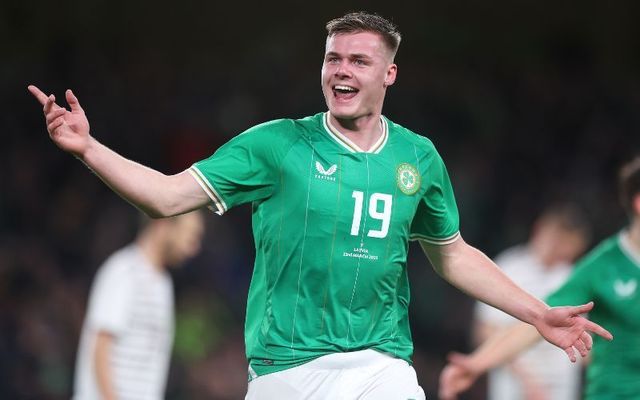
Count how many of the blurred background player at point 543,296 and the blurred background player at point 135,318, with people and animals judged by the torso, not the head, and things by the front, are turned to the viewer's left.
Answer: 0

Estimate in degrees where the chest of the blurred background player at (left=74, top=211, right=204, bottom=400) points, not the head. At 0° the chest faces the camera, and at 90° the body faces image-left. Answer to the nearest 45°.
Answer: approximately 270°

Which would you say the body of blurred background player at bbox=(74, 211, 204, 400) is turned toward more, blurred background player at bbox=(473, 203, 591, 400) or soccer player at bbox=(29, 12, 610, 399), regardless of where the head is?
the blurred background player

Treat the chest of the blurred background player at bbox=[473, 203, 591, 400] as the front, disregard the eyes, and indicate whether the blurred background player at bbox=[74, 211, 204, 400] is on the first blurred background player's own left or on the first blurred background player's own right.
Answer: on the first blurred background player's own right

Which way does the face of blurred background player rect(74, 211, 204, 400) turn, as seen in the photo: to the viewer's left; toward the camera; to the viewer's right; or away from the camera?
to the viewer's right

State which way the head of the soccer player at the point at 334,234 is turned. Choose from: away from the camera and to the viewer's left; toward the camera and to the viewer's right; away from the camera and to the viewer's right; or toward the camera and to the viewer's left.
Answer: toward the camera and to the viewer's left
